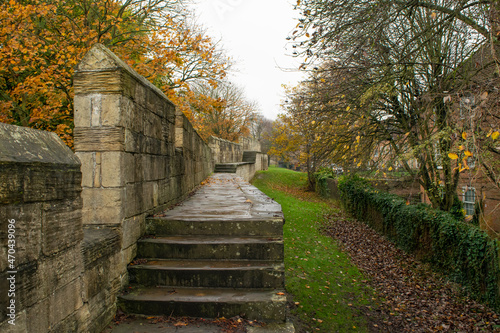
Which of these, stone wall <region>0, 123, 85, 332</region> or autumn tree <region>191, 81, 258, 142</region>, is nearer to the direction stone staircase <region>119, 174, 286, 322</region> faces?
the stone wall

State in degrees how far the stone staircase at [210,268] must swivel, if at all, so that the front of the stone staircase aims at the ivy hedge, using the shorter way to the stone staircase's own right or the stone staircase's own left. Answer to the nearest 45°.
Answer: approximately 135° to the stone staircase's own left

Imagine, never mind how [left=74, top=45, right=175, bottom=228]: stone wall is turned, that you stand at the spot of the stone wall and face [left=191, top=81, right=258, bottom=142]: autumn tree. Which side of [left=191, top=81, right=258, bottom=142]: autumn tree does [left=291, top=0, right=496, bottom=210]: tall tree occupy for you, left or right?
right

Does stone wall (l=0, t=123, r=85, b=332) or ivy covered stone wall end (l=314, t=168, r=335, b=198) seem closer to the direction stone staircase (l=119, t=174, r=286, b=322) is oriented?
the stone wall

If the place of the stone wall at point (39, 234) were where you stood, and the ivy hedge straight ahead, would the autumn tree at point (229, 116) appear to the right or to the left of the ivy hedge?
left

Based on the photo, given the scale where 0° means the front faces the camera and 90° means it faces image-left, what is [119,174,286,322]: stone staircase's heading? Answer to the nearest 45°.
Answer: approximately 0°

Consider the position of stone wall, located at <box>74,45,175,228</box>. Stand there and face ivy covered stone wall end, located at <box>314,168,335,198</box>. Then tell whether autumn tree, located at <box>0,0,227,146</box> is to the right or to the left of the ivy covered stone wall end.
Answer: left

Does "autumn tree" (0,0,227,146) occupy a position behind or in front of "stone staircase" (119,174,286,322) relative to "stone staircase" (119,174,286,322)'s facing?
behind

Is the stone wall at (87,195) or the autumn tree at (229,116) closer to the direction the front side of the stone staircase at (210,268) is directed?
the stone wall

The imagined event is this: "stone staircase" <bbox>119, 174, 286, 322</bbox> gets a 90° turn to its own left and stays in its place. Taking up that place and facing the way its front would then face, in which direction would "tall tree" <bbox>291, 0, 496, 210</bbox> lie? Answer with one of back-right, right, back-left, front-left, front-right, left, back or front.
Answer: front-left
